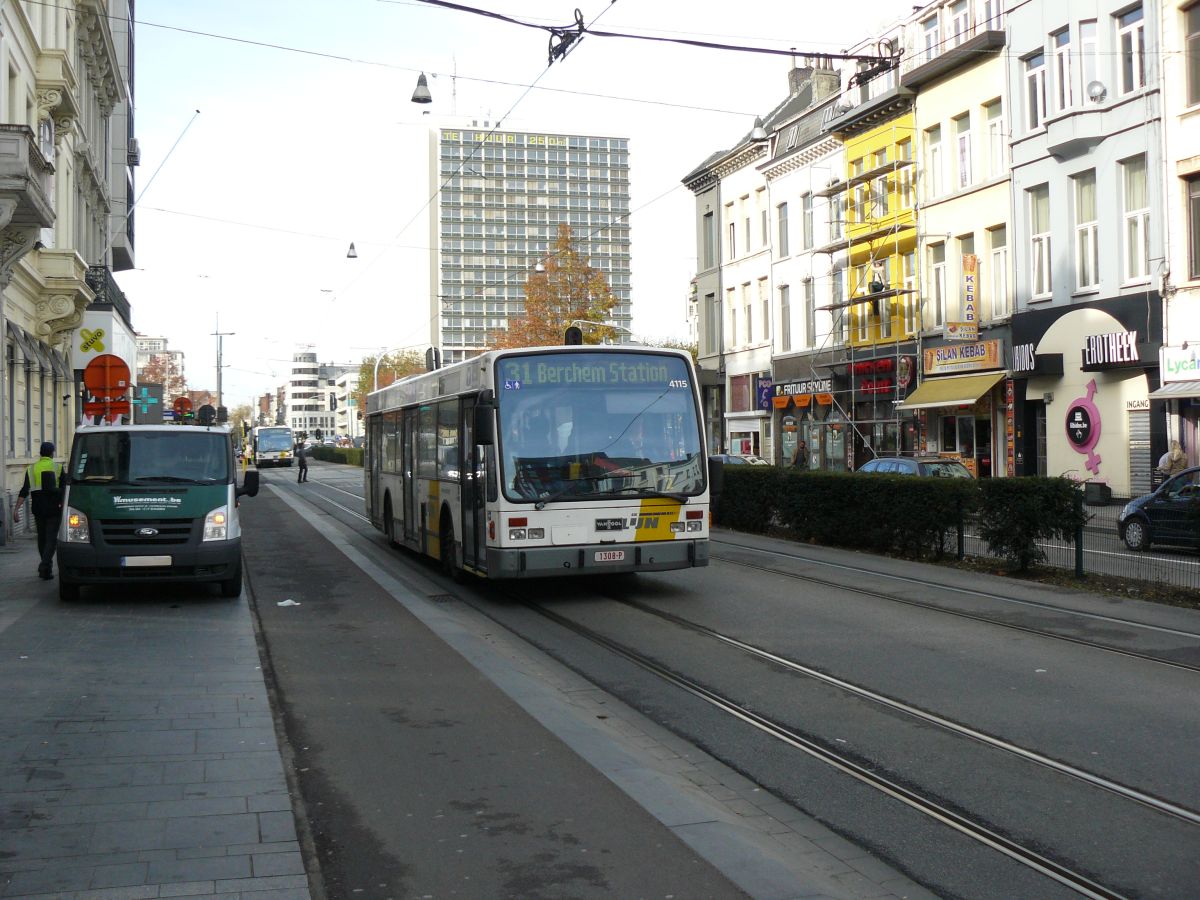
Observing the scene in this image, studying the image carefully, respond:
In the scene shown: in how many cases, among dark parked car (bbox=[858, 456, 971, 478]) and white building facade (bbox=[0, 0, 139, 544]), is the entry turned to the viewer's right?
1

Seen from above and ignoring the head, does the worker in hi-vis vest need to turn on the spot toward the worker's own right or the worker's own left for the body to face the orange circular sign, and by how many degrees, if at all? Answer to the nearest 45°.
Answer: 0° — they already face it

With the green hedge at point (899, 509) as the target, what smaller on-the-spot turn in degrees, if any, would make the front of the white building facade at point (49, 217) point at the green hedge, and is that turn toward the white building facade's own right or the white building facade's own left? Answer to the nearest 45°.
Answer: approximately 45° to the white building facade's own right

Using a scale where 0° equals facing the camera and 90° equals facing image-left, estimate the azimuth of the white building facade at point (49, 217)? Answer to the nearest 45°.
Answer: approximately 270°

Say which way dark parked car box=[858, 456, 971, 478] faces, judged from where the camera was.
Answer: facing away from the viewer and to the left of the viewer
